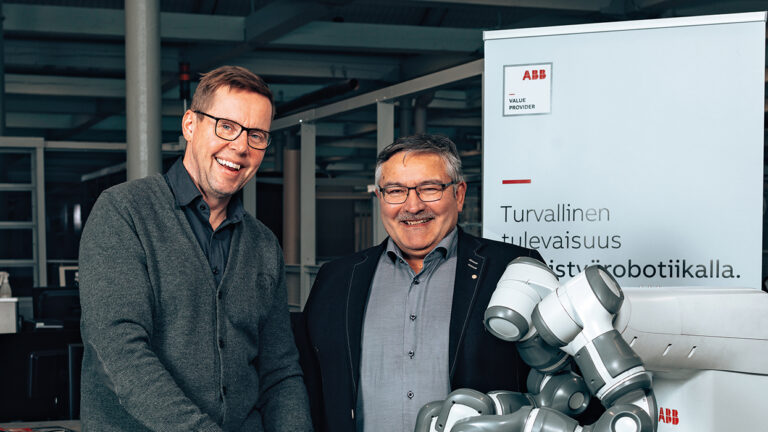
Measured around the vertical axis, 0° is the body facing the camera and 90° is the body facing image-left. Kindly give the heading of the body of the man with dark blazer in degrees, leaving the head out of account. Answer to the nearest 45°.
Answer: approximately 0°

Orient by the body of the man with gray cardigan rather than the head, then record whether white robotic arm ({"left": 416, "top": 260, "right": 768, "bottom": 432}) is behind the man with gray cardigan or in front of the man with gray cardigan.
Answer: in front

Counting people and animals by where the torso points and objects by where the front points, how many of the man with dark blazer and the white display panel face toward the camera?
2

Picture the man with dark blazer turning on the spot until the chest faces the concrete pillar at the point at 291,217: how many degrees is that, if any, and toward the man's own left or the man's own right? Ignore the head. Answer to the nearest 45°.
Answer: approximately 180°

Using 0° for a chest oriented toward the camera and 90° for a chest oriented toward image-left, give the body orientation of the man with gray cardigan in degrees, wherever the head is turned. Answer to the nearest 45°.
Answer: approximately 315°

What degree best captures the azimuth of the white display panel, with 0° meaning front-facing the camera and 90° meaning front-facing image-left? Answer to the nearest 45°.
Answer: approximately 0°

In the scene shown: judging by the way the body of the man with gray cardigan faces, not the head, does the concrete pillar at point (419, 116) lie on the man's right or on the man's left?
on the man's left

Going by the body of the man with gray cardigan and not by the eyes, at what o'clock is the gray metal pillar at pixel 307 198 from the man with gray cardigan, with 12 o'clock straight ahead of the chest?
The gray metal pillar is roughly at 8 o'clock from the man with gray cardigan.
